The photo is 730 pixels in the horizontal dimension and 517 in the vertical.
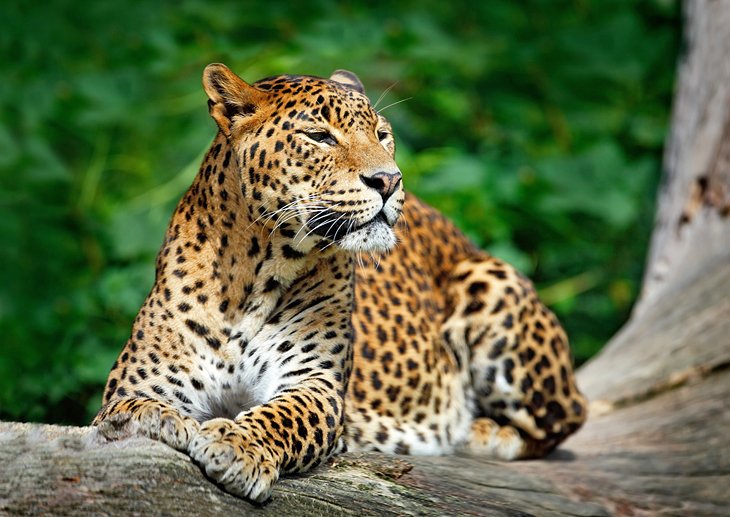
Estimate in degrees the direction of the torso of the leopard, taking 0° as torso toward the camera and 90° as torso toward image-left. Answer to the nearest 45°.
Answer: approximately 45°
